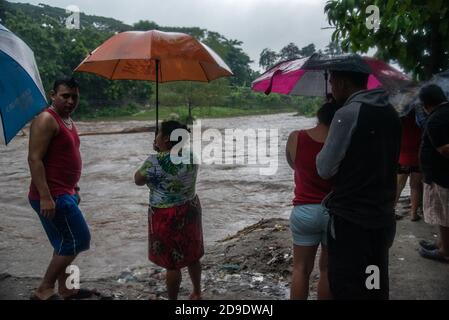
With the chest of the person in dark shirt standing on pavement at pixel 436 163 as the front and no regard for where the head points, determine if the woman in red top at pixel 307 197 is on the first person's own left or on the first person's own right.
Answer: on the first person's own left

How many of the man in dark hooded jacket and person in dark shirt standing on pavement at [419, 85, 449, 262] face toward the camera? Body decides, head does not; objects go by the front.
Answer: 0

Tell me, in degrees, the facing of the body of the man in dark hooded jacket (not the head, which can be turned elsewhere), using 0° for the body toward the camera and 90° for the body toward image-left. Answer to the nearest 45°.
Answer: approximately 135°

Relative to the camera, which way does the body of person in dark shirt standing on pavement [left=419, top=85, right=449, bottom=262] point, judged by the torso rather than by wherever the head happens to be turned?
to the viewer's left

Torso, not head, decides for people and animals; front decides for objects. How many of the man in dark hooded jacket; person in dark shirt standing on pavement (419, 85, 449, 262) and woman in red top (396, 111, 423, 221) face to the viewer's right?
0

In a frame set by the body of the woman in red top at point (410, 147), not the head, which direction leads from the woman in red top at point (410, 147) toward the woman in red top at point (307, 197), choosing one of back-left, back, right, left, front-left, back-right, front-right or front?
back-left

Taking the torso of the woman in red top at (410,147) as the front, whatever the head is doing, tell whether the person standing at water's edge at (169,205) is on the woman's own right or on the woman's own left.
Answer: on the woman's own left

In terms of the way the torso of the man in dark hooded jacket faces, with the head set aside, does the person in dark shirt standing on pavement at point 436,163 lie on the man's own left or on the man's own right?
on the man's own right
